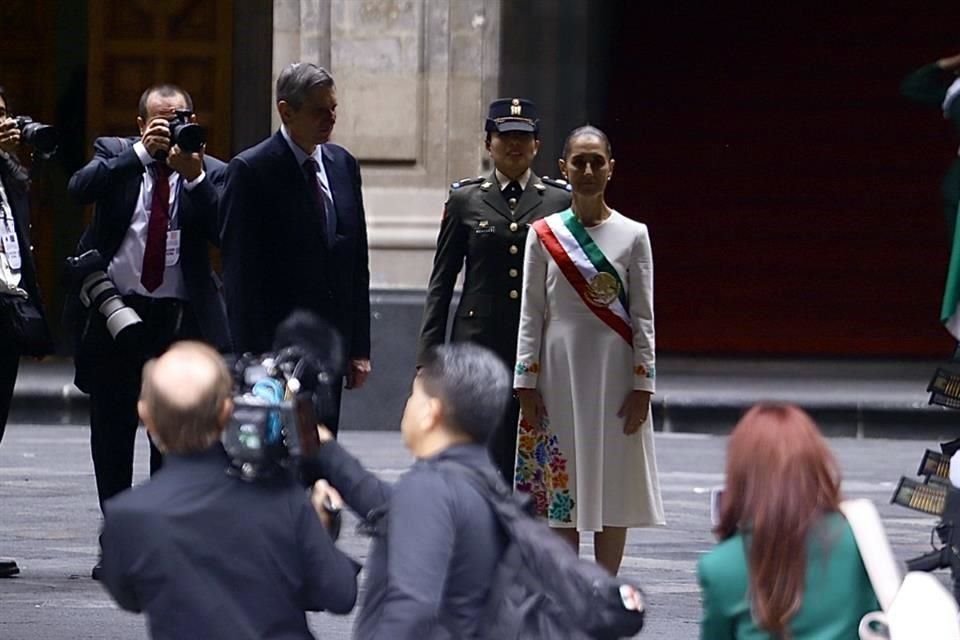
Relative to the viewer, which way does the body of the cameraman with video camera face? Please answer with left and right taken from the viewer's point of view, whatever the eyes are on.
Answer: facing away from the viewer

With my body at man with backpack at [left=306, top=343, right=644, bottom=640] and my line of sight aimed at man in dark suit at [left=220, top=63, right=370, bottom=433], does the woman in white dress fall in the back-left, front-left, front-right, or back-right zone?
front-right

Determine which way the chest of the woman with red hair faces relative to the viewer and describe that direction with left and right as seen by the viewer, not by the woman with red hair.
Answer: facing away from the viewer

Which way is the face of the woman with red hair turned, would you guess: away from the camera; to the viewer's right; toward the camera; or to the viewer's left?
away from the camera

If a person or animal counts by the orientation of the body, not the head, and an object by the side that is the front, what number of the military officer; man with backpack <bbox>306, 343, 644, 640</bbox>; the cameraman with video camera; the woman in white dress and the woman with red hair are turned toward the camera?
2

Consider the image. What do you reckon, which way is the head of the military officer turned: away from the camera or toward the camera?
toward the camera

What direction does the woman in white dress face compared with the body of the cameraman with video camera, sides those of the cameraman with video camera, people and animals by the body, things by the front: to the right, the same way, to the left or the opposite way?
the opposite way

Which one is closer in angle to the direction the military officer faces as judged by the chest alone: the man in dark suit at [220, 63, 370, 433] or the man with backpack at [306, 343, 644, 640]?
the man with backpack

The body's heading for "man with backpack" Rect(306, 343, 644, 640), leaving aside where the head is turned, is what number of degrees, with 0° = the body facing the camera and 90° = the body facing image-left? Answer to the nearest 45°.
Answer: approximately 135°

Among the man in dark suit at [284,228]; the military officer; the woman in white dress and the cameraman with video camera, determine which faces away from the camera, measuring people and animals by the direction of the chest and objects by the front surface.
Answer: the cameraman with video camera

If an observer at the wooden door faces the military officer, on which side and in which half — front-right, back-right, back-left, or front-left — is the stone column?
front-left

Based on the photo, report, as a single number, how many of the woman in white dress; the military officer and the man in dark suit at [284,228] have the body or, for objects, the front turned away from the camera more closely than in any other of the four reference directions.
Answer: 0

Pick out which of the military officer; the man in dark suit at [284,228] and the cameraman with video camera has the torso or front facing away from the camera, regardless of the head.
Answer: the cameraman with video camera

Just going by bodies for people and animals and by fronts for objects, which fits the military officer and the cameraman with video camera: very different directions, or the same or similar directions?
very different directions

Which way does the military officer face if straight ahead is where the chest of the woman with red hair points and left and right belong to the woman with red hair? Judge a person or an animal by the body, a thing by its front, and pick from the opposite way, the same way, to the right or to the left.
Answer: the opposite way

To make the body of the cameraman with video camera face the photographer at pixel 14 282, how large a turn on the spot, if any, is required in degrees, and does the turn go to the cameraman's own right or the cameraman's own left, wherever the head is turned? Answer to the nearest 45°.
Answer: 0° — they already face them

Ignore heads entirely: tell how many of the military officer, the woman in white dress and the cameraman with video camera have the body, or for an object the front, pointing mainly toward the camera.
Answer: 2

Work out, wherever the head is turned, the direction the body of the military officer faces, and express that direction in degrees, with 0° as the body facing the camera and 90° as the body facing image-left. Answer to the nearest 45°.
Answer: approximately 0°

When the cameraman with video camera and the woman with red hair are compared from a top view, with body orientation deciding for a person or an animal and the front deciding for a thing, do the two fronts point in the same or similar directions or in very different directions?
same or similar directions
